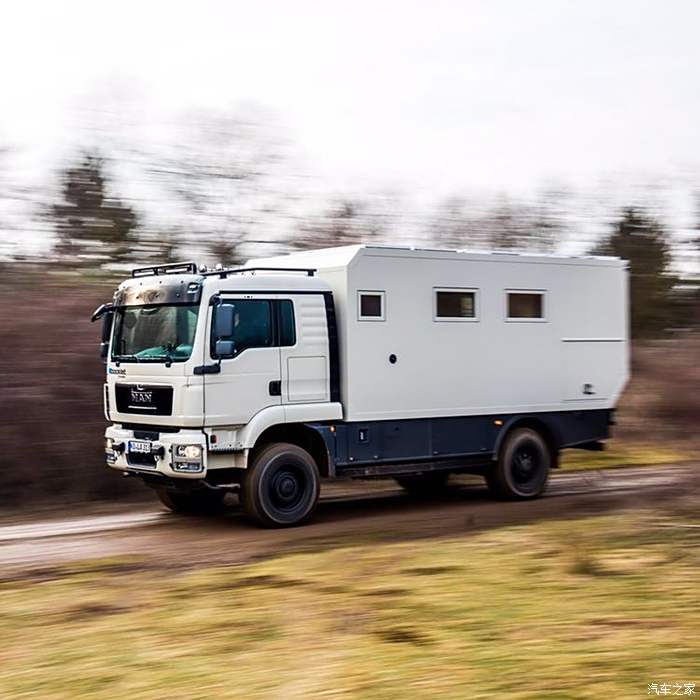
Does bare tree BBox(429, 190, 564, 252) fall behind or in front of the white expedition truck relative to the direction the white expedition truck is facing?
behind

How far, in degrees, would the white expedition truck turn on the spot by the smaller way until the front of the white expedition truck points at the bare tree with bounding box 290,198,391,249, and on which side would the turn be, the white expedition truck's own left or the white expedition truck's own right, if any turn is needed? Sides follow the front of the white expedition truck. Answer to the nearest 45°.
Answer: approximately 135° to the white expedition truck's own right

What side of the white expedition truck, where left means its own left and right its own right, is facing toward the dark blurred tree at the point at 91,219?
right

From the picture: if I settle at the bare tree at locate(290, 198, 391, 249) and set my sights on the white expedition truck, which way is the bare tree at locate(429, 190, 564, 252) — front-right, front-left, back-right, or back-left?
back-left

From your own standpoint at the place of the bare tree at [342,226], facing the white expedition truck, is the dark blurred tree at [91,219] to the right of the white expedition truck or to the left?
right

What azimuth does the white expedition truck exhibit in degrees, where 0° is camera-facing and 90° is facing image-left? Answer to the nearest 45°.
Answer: approximately 45°
